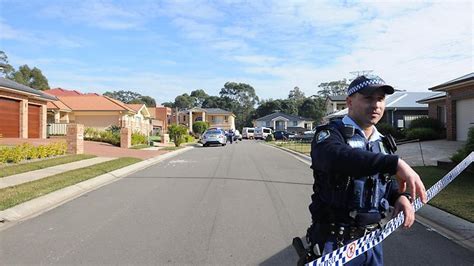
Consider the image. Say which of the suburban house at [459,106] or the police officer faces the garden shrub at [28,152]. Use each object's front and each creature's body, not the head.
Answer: the suburban house

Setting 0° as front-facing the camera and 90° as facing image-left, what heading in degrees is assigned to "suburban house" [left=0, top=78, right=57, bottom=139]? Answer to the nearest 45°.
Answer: approximately 315°

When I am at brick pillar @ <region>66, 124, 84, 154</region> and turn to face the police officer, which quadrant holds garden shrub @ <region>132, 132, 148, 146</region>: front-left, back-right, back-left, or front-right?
back-left

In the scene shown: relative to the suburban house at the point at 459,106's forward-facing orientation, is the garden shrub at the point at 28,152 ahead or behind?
ahead

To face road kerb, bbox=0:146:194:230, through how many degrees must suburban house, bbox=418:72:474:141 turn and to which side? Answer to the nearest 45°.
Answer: approximately 45° to its left

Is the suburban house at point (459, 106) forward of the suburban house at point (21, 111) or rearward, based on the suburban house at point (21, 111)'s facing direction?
forward

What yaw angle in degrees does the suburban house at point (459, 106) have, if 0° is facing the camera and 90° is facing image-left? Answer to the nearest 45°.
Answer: approximately 45°

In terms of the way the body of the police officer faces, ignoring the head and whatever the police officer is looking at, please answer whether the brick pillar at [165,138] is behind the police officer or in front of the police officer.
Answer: behind
